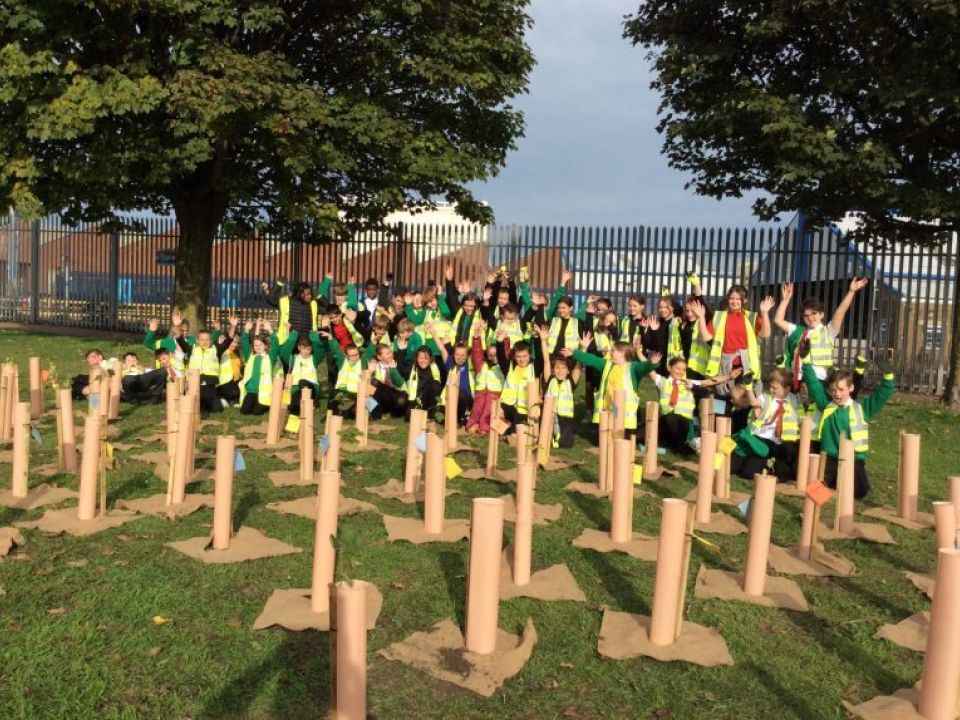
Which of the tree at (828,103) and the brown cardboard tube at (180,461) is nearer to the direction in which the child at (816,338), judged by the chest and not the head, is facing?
the brown cardboard tube

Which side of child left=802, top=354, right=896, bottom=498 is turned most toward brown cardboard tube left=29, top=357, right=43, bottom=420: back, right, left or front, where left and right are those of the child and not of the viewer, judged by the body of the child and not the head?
right

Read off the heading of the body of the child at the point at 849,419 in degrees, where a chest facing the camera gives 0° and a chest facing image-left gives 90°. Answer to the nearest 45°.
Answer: approximately 0°

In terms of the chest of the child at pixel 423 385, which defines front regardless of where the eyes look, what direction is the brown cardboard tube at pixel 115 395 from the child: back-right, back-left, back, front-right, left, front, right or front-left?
right

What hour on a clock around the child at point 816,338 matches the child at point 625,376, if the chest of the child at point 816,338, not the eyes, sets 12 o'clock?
the child at point 625,376 is roughly at 3 o'clock from the child at point 816,338.

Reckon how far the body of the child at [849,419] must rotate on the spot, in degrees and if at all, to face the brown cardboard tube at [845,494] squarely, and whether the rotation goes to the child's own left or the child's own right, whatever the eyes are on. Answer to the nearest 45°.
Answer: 0° — they already face it

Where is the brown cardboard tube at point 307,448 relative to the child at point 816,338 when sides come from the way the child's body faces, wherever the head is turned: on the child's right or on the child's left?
on the child's right

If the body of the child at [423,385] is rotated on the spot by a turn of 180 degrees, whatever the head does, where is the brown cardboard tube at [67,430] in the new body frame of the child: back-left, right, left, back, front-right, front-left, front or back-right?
back-left
